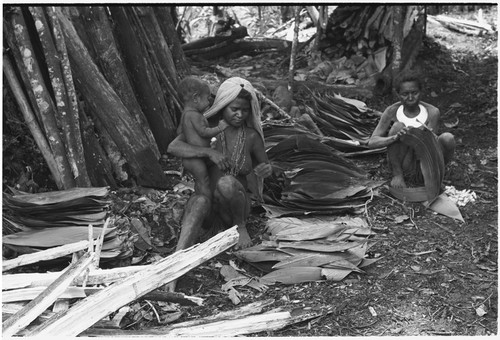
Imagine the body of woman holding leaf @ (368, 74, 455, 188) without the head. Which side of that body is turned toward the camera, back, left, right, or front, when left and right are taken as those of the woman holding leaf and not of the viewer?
front

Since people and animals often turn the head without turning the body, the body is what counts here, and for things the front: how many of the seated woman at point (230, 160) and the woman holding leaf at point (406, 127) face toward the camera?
2

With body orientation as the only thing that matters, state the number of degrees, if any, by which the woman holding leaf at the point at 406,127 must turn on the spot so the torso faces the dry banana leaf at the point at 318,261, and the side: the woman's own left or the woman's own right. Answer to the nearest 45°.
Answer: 0° — they already face it

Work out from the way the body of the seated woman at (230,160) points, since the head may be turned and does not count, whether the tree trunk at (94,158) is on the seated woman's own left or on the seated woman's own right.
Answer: on the seated woman's own right

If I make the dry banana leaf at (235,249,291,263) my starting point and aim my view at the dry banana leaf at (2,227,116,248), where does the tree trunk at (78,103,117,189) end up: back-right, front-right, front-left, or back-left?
front-right

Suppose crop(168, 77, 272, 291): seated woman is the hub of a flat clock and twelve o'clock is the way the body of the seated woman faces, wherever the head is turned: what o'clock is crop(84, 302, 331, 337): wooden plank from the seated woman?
The wooden plank is roughly at 12 o'clock from the seated woman.

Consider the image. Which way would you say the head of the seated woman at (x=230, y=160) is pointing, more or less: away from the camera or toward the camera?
toward the camera

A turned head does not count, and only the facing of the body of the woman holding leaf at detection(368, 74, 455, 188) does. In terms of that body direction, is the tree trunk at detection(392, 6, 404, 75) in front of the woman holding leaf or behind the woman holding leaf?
behind

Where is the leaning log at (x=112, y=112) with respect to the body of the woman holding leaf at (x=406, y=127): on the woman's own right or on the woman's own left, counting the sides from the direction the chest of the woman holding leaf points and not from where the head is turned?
on the woman's own right

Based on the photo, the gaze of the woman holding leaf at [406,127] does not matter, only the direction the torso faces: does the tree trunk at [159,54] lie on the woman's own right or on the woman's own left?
on the woman's own right

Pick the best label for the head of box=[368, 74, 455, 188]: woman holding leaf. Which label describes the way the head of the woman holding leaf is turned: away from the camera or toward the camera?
toward the camera

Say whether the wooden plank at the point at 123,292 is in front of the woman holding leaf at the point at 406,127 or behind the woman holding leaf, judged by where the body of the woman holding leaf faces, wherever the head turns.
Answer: in front

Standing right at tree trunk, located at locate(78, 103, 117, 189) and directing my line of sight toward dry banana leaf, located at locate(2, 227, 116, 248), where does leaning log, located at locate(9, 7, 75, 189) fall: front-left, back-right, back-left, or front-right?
front-right

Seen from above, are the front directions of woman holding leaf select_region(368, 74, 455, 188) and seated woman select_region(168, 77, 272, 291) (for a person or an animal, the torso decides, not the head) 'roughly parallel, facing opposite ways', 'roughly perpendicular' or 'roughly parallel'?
roughly parallel

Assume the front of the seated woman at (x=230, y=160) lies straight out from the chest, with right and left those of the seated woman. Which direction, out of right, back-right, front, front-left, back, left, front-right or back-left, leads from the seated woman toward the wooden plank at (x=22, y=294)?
front-right

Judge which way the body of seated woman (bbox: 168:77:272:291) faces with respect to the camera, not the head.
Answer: toward the camera

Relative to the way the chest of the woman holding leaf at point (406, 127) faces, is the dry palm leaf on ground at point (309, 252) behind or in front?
in front

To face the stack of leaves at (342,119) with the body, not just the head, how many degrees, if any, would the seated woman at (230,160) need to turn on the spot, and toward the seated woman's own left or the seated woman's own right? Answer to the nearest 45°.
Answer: approximately 135° to the seated woman's own left
